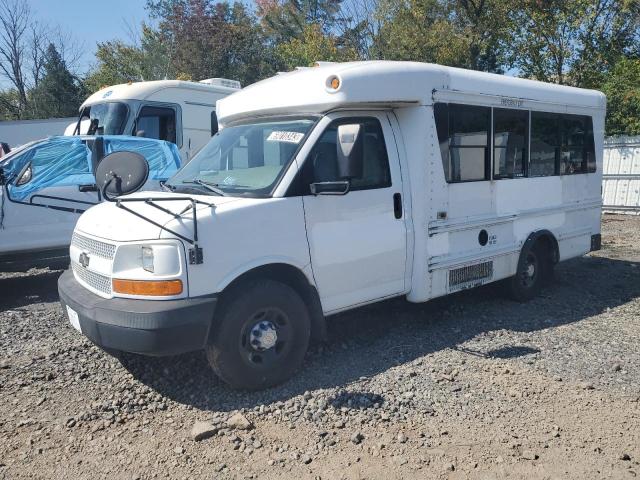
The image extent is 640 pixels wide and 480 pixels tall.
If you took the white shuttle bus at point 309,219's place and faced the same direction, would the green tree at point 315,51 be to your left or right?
on your right

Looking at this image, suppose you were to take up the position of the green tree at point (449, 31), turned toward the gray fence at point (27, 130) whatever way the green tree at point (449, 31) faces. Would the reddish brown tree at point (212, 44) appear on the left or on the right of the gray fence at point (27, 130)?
right

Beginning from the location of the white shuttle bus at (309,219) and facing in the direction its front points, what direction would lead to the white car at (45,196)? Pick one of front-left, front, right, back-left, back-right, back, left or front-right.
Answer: right

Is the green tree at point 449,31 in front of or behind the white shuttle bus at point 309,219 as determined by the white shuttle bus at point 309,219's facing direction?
behind

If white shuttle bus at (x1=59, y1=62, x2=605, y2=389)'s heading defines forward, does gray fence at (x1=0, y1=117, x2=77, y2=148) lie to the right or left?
on its right

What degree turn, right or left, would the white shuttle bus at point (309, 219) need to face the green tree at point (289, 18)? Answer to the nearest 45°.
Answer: approximately 135° to its right

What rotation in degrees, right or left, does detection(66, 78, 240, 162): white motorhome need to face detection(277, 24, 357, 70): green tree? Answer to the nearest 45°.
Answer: approximately 180°

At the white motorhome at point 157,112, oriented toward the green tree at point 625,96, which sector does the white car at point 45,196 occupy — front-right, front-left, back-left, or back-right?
back-right

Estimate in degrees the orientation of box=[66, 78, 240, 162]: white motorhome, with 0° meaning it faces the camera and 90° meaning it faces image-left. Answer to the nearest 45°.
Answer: approximately 45°

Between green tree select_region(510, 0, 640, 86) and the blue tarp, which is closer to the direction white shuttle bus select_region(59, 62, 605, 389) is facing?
the blue tarp
